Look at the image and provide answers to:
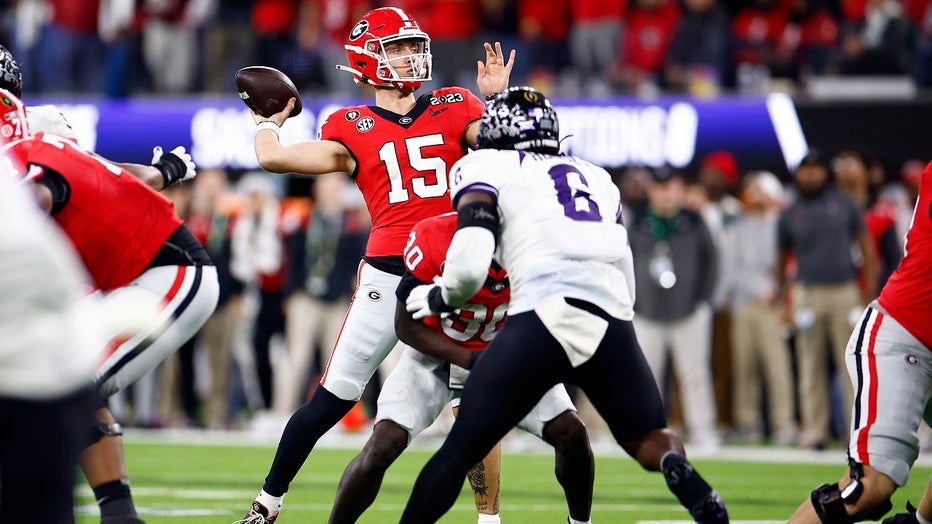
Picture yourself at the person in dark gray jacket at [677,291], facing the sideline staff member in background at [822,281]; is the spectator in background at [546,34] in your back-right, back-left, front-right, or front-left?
back-left

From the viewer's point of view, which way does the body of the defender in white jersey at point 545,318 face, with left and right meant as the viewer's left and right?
facing away from the viewer and to the left of the viewer

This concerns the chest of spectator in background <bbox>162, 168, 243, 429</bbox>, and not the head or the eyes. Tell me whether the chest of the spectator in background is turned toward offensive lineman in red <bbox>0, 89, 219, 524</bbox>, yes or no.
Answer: yes

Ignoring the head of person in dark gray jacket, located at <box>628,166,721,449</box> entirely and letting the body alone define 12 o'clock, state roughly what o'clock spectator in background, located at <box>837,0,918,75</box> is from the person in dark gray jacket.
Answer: The spectator in background is roughly at 7 o'clock from the person in dark gray jacket.

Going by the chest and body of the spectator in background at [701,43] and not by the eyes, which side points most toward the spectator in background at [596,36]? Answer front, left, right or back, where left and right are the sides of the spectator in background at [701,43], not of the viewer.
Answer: right

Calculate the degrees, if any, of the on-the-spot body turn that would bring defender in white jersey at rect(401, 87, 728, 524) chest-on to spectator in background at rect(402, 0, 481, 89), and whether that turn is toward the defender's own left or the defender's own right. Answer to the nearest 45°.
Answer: approximately 45° to the defender's own right
